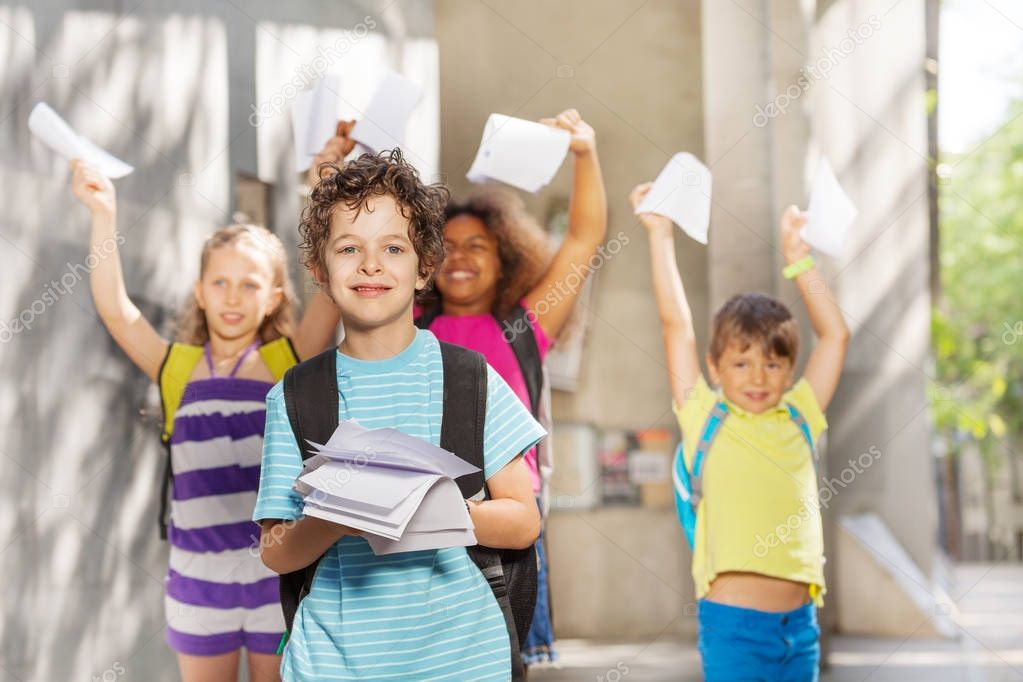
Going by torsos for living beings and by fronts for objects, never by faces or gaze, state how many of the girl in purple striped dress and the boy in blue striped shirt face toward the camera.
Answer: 2

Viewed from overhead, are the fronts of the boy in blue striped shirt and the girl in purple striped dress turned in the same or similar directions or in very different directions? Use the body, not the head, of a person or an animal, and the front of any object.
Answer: same or similar directions

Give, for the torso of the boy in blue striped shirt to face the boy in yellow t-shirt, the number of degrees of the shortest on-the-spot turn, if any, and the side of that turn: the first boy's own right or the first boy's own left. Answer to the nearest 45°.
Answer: approximately 135° to the first boy's own left

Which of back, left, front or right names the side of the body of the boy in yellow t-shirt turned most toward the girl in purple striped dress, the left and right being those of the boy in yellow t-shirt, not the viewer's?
right

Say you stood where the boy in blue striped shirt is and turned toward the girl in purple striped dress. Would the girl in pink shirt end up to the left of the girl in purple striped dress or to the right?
right

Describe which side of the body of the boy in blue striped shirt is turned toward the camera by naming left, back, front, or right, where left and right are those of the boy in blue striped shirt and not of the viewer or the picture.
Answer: front

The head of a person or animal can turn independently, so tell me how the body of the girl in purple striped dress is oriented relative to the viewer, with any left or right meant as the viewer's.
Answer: facing the viewer

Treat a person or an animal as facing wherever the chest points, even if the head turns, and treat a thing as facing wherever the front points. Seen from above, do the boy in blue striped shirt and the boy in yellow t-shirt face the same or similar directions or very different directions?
same or similar directions

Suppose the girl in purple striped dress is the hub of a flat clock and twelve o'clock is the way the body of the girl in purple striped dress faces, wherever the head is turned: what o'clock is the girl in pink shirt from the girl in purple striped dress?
The girl in pink shirt is roughly at 9 o'clock from the girl in purple striped dress.

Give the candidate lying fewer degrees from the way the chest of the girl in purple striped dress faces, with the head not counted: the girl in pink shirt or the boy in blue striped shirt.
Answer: the boy in blue striped shirt

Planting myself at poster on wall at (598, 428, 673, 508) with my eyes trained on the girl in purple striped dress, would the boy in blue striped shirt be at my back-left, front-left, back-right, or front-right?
front-left

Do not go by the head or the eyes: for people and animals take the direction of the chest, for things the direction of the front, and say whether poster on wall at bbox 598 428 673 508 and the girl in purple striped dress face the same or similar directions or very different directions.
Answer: same or similar directions

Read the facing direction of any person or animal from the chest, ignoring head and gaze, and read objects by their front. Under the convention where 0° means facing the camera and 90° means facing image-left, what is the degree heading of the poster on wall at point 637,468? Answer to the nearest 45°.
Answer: approximately 0°
